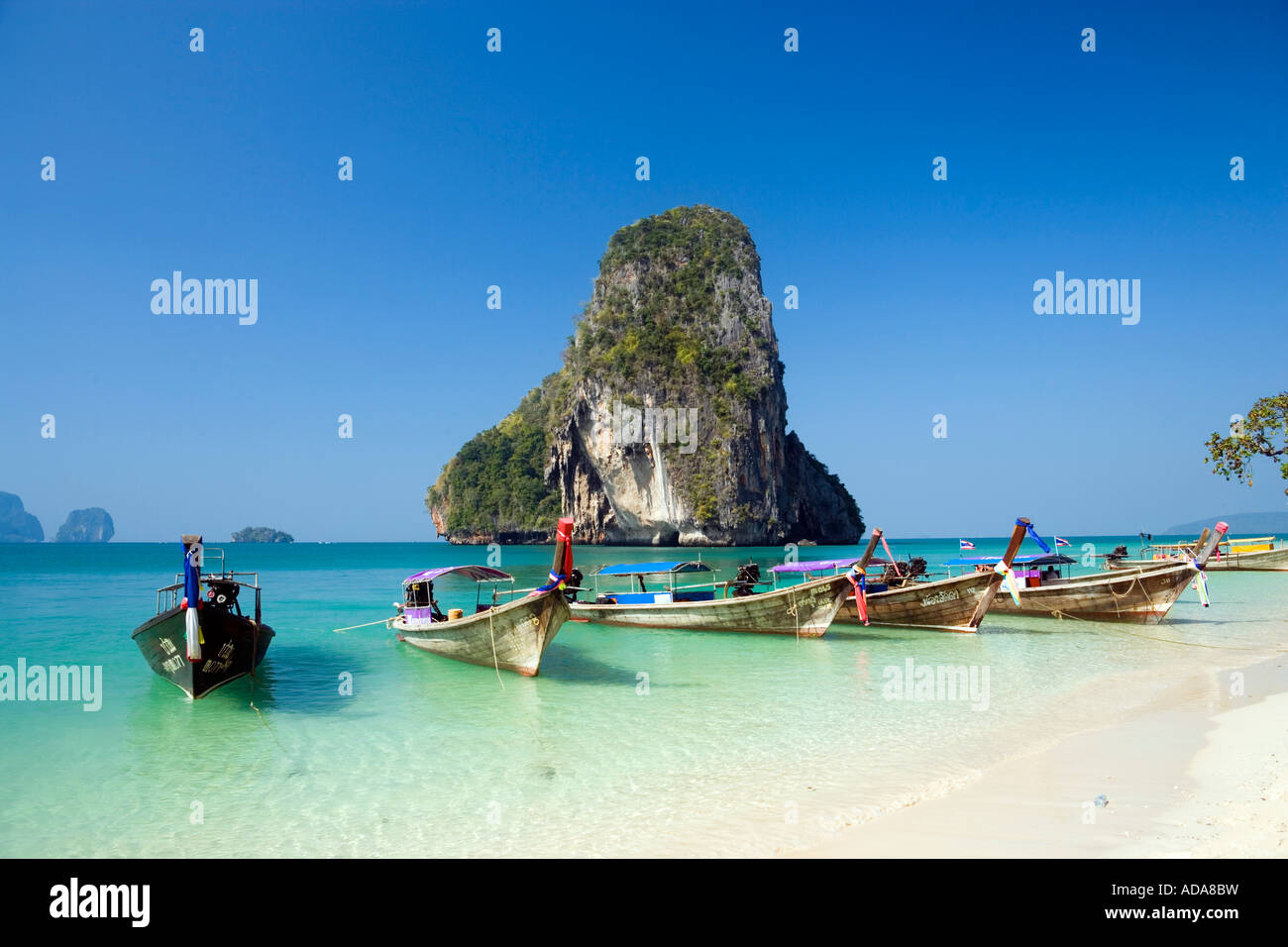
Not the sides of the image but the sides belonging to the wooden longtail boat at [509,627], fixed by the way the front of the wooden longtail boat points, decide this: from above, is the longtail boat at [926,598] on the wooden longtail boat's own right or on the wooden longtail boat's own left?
on the wooden longtail boat's own left

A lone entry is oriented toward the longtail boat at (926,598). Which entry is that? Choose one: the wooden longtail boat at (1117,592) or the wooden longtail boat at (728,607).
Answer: the wooden longtail boat at (728,607)

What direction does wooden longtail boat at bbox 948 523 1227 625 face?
to the viewer's right

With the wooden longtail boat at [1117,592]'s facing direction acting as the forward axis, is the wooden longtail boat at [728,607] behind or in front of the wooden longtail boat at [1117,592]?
behind

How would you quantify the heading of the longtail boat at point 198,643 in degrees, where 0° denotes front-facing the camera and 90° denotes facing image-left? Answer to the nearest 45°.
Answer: approximately 0°

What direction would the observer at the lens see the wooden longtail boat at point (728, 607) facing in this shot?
facing to the right of the viewer

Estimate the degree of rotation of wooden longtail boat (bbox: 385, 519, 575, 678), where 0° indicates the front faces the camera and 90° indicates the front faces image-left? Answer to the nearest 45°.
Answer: approximately 315°

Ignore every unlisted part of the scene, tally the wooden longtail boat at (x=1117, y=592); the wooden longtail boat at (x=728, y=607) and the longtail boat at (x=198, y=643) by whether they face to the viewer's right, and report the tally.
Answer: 2

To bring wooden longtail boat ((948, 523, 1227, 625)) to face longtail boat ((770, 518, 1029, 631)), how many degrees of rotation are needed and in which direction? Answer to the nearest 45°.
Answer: approximately 135° to its right
